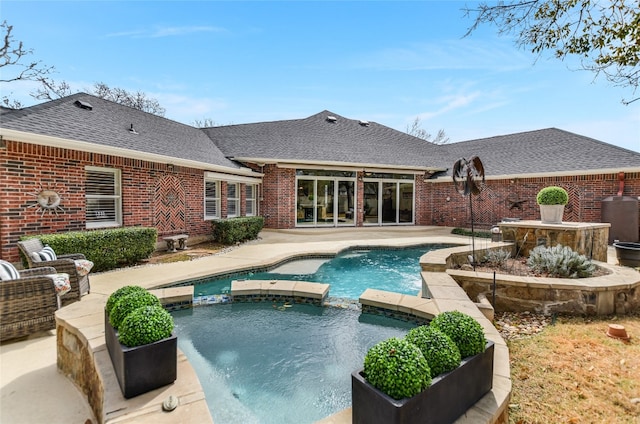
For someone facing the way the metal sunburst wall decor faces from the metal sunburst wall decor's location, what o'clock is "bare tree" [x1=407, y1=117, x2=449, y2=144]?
The bare tree is roughly at 10 o'clock from the metal sunburst wall decor.

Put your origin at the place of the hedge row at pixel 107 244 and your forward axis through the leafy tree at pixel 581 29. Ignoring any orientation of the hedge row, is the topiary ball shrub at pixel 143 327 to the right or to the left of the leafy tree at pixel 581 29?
right

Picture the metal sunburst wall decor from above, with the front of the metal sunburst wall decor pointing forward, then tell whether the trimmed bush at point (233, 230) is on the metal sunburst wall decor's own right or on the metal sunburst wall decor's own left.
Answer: on the metal sunburst wall decor's own left

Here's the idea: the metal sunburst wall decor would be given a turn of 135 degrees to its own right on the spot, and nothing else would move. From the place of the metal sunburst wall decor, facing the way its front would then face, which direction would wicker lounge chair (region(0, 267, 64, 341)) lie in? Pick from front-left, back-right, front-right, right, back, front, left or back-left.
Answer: left

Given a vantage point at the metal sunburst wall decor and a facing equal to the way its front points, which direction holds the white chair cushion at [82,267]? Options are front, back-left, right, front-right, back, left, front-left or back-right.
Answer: front-right

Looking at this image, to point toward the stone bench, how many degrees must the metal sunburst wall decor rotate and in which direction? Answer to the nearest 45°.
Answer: approximately 45° to its left

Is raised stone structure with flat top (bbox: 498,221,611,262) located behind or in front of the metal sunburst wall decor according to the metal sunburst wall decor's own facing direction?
in front

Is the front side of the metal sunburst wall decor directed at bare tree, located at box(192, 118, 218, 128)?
no

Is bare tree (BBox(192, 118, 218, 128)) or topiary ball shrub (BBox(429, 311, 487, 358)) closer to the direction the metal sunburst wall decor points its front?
the topiary ball shrub

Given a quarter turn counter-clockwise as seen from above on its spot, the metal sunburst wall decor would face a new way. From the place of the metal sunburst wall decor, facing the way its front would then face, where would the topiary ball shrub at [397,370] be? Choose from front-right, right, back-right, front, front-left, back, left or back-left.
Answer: back-right

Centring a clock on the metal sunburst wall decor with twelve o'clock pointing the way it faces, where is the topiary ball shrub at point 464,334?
The topiary ball shrub is roughly at 1 o'clock from the metal sunburst wall decor.

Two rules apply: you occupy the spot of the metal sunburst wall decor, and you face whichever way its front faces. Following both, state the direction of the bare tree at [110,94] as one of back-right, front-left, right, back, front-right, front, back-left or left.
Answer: back-left

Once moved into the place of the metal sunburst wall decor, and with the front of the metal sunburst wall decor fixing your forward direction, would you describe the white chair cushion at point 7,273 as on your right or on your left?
on your right

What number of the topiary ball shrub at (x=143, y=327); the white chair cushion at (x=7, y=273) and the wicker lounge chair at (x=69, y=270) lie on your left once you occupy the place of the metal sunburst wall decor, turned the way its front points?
0

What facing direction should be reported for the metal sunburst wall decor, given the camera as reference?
facing the viewer and to the right of the viewer

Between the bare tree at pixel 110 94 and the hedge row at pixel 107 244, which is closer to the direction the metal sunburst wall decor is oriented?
the hedge row
